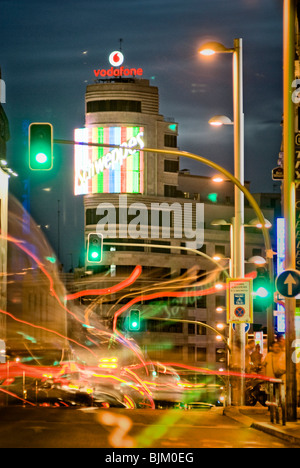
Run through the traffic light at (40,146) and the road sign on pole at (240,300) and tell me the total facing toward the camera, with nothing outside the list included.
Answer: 2

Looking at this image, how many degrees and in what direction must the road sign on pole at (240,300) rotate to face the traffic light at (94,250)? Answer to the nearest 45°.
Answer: approximately 135° to its right

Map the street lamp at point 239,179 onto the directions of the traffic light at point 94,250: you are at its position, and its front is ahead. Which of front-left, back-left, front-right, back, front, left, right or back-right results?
front-left

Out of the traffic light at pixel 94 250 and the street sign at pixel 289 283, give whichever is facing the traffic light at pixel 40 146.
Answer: the traffic light at pixel 94 250

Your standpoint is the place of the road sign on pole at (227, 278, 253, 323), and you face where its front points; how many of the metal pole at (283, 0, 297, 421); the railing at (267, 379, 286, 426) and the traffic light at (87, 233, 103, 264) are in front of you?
2

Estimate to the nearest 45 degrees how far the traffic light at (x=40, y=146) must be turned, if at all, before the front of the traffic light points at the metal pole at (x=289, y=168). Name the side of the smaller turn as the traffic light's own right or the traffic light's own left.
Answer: approximately 90° to the traffic light's own left

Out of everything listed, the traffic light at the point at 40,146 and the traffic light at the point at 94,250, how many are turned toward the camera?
2

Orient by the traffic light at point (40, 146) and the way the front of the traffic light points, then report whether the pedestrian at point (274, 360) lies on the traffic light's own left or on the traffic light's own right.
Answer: on the traffic light's own left
